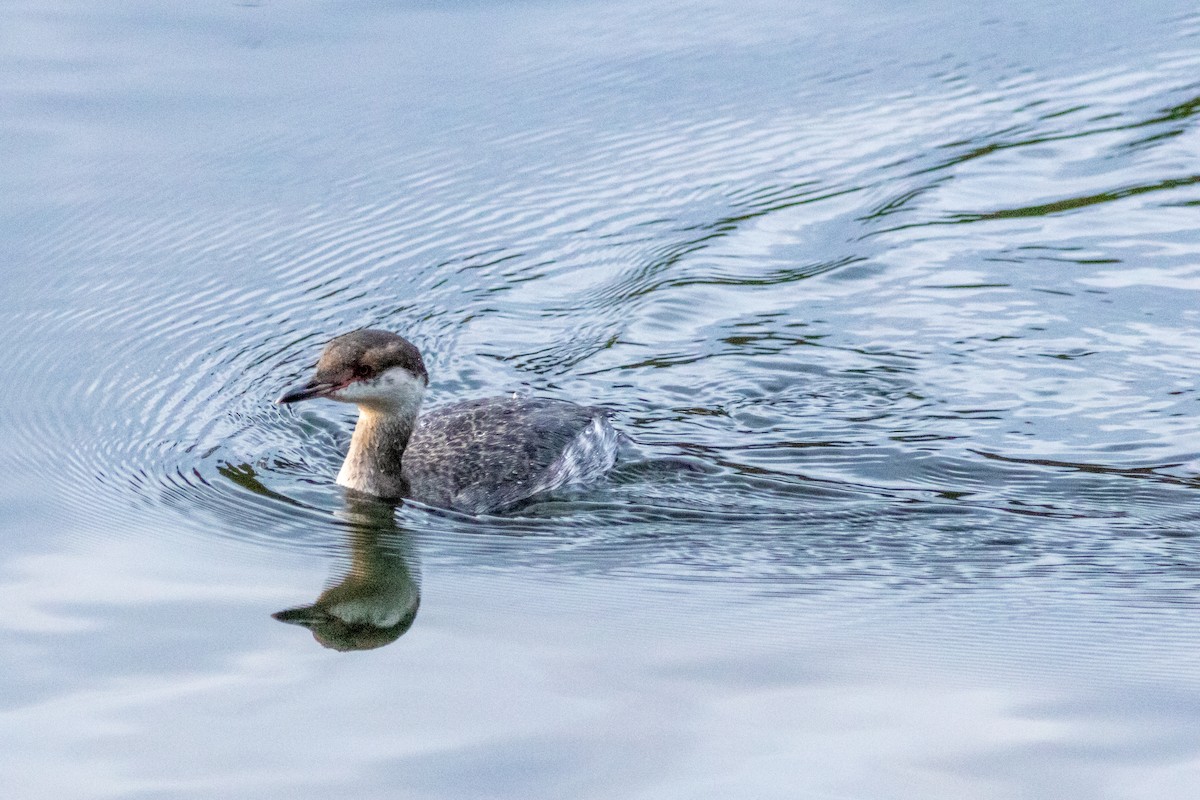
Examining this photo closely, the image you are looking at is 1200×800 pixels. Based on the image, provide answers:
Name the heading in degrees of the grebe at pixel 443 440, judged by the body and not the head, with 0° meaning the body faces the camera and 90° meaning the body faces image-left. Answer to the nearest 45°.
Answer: approximately 90°

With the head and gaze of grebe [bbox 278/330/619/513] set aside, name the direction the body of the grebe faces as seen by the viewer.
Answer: to the viewer's left
